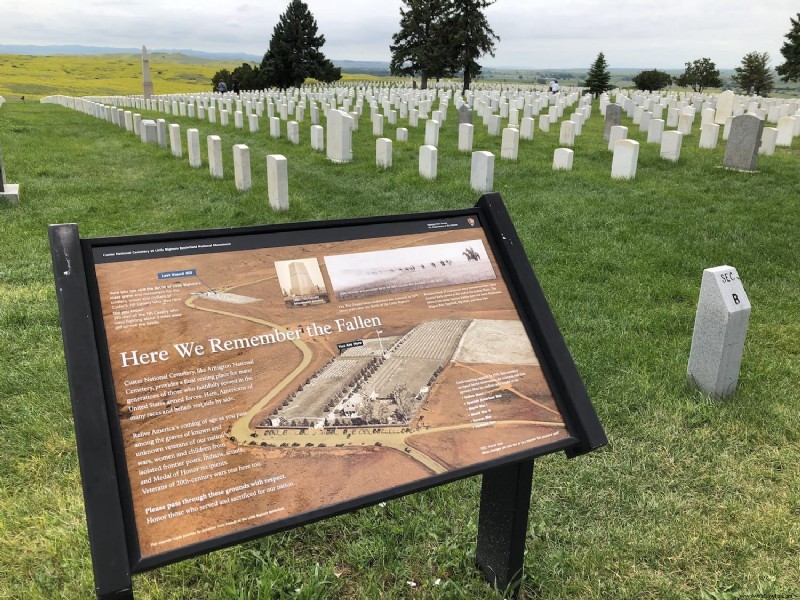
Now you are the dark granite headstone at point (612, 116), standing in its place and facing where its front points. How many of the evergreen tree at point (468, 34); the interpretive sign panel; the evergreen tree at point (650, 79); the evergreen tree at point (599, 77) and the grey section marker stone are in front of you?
2

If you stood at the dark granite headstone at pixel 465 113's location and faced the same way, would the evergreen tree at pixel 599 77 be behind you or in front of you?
behind

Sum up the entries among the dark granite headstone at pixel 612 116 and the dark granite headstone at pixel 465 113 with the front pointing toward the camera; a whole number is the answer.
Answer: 2

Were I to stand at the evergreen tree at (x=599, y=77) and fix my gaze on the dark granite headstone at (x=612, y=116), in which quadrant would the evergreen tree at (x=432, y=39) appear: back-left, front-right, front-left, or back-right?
back-right

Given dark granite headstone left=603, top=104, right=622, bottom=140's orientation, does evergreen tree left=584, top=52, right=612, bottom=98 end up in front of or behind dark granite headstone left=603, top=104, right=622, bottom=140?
behind

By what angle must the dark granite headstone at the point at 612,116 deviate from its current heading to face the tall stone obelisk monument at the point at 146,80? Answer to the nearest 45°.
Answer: approximately 135° to its right

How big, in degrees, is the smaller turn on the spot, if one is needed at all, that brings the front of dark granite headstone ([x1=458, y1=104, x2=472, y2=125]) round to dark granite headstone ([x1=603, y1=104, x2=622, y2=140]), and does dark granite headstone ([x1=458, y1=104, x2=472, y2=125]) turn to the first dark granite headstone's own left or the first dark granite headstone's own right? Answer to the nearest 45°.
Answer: approximately 90° to the first dark granite headstone's own left

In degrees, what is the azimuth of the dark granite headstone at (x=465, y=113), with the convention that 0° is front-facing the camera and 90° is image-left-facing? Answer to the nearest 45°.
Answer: approximately 0°

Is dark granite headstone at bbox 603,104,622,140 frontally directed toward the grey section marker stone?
yes

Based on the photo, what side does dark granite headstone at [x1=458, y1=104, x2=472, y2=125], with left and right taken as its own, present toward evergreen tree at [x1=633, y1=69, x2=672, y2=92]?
back

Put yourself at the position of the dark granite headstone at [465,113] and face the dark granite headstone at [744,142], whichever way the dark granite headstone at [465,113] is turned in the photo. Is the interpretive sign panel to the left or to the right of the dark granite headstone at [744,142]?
right

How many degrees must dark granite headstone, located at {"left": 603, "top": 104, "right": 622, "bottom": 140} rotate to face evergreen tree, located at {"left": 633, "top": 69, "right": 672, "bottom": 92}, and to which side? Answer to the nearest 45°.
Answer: approximately 180°

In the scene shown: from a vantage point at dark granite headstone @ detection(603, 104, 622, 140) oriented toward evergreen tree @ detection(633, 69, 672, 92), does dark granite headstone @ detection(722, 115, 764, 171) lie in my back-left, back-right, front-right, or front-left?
back-right

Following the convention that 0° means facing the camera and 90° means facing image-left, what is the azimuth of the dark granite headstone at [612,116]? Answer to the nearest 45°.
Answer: approximately 0°
